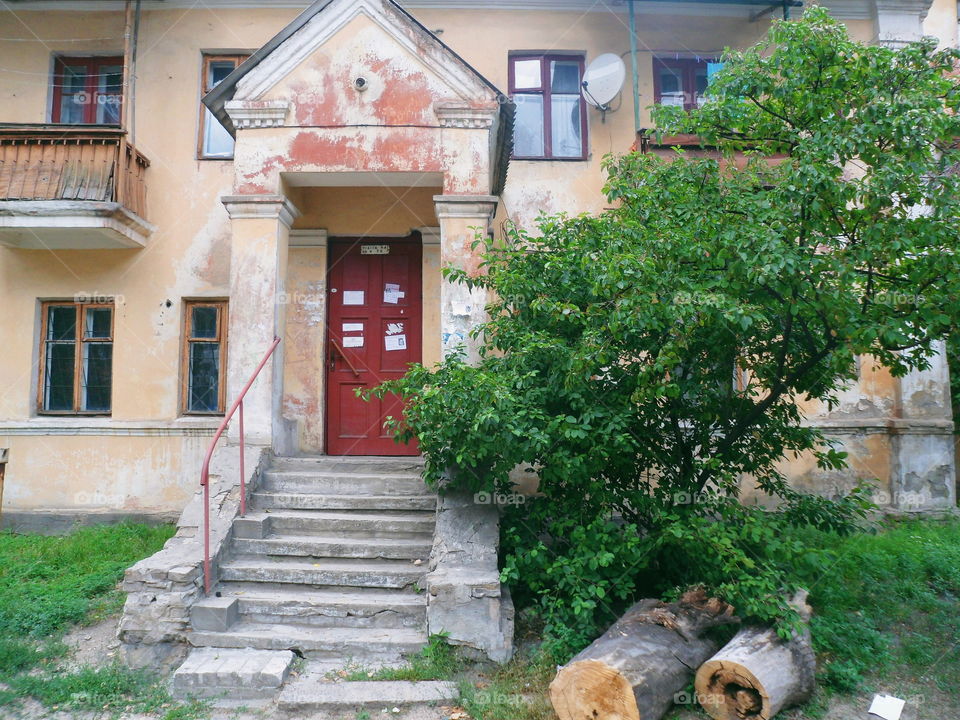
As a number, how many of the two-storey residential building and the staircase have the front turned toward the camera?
2

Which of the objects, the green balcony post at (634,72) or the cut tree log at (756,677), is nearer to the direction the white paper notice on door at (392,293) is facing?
the cut tree log

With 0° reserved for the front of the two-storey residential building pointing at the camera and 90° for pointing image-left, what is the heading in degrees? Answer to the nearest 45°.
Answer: approximately 0°

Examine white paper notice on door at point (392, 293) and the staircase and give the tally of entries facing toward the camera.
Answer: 2

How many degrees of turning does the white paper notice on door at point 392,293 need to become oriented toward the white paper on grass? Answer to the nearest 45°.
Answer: approximately 45° to its left

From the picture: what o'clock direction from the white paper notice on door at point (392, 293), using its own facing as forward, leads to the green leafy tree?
The green leafy tree is roughly at 11 o'clock from the white paper notice on door.

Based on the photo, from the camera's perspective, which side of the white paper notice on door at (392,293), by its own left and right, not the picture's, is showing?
front

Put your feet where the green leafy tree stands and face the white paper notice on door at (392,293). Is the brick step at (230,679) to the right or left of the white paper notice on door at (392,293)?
left

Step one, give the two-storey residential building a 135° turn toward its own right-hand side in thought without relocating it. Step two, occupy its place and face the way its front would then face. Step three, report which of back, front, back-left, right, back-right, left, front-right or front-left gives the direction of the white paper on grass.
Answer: back

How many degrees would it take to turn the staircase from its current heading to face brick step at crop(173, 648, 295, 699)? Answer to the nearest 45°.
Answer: approximately 45° to its right

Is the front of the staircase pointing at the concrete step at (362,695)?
yes

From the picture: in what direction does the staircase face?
toward the camera
